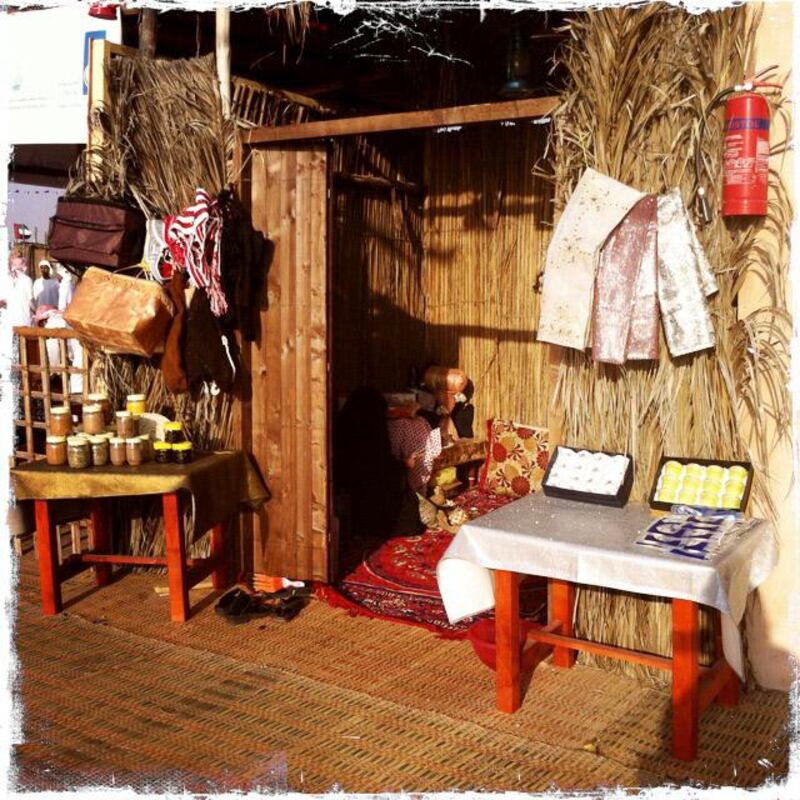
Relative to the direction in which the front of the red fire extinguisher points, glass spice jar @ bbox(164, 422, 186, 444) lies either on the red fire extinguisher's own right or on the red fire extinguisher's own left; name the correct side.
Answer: on the red fire extinguisher's own right

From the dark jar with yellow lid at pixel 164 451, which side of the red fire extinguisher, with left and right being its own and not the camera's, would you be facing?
right

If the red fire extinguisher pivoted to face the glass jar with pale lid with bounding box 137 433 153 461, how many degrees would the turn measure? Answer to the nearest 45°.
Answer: approximately 90° to its right

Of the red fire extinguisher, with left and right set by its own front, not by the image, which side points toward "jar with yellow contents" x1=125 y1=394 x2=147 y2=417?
right

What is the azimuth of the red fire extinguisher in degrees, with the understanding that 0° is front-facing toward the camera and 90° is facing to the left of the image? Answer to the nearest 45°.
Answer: approximately 0°
